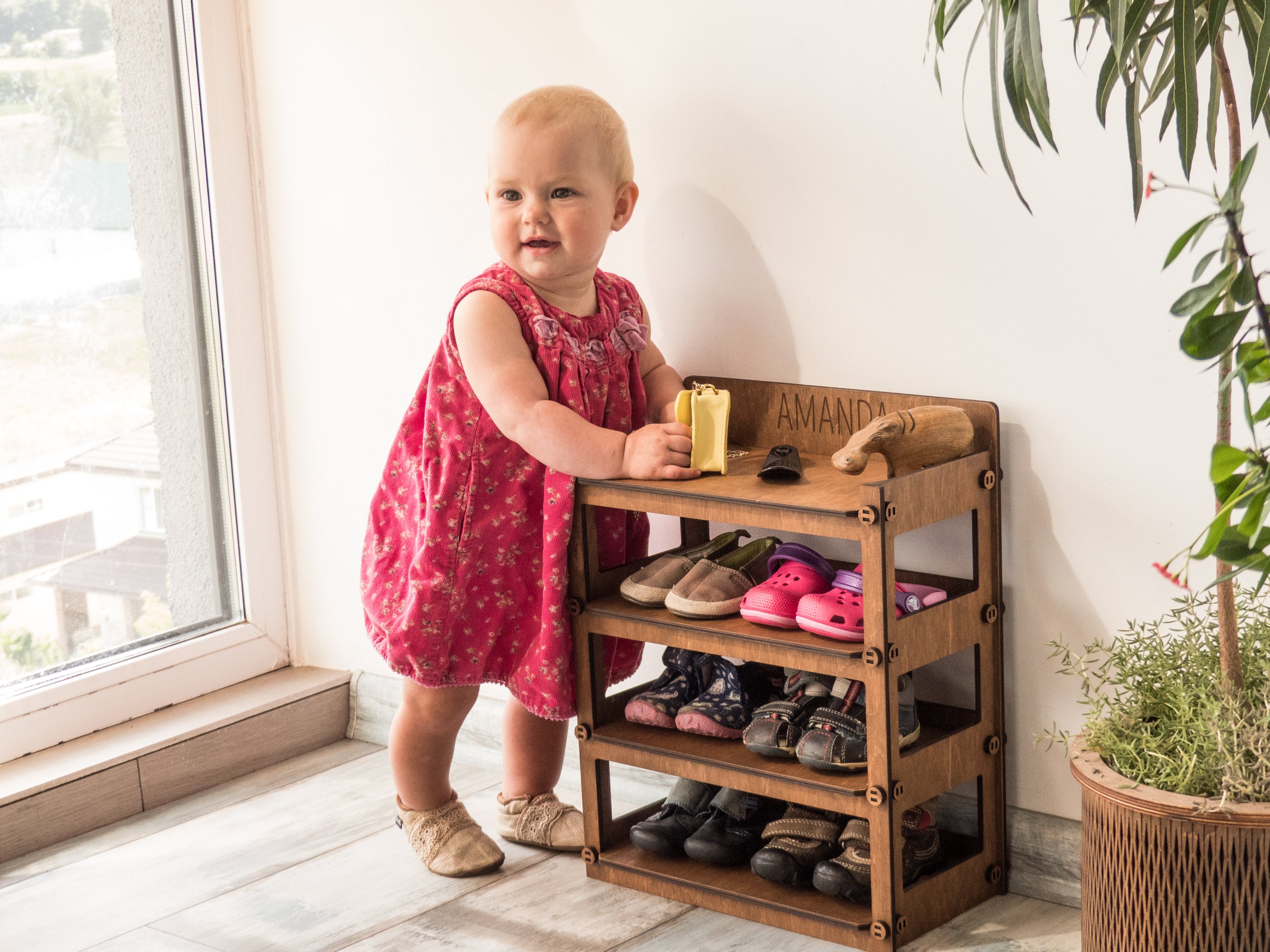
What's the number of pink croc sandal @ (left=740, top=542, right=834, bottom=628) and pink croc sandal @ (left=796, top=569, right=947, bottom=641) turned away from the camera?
0

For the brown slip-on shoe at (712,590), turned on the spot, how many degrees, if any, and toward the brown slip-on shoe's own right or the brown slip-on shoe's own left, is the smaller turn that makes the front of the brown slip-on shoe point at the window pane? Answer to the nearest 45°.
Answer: approximately 90° to the brown slip-on shoe's own right

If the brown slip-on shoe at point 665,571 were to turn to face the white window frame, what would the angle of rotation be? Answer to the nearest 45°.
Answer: approximately 90° to its right

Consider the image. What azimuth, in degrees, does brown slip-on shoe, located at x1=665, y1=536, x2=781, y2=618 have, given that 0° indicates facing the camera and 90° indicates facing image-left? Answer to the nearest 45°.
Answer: approximately 45°

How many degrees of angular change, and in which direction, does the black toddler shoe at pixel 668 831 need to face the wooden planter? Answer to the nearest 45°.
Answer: approximately 90° to its left

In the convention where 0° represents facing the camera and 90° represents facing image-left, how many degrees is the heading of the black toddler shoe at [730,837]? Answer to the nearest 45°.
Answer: approximately 45°

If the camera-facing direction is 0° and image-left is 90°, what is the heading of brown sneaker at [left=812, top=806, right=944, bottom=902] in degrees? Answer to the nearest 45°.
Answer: approximately 45°

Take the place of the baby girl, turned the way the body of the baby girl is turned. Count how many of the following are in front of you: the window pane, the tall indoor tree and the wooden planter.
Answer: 2

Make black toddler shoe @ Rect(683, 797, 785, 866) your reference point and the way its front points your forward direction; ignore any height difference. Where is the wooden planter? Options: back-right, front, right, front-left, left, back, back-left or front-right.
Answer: left
